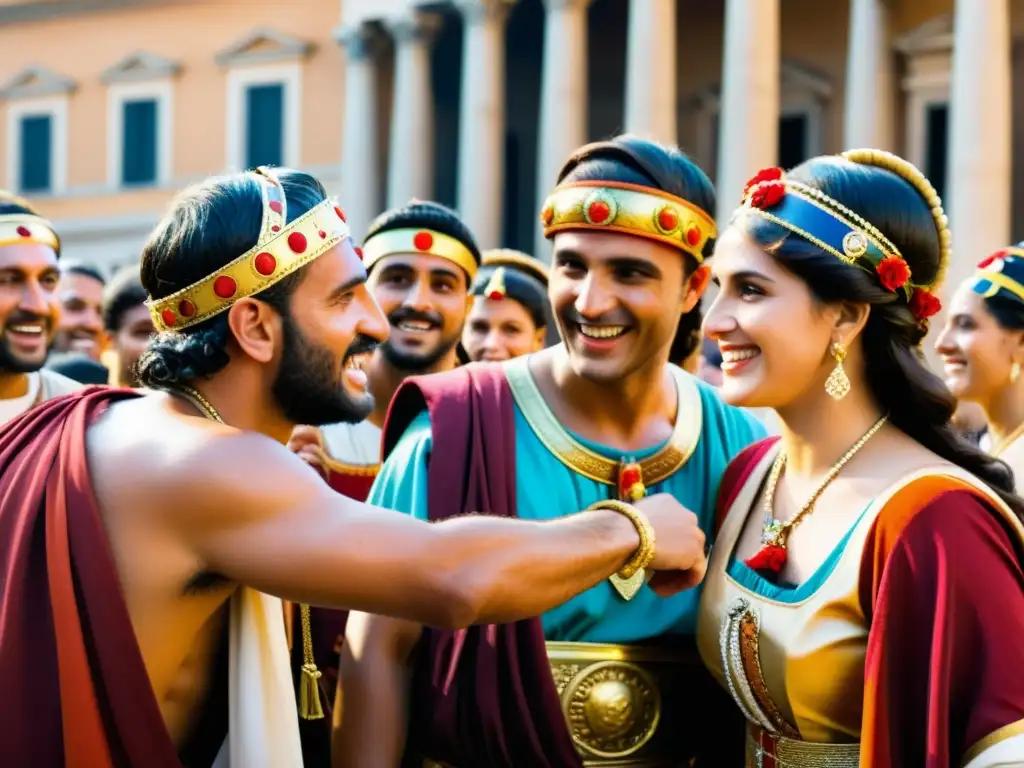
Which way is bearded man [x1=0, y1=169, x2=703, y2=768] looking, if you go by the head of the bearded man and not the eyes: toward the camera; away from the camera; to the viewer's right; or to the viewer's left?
to the viewer's right

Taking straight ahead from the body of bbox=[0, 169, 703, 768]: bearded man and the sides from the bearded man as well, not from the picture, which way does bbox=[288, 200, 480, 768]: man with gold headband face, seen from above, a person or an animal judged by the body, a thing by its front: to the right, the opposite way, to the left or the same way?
to the right

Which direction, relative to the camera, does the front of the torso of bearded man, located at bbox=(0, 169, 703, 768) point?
to the viewer's right

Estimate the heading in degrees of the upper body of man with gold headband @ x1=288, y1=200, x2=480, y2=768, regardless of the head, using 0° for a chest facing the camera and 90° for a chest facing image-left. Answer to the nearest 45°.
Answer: approximately 0°

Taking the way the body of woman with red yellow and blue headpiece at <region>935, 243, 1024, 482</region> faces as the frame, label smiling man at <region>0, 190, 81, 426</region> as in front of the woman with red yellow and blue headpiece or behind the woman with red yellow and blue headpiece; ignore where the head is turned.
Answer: in front

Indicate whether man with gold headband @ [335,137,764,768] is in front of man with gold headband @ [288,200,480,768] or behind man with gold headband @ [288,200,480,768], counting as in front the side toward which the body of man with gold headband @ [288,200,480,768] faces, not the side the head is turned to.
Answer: in front

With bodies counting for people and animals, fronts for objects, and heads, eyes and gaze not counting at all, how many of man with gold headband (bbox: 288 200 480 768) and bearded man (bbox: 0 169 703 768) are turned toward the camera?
1
